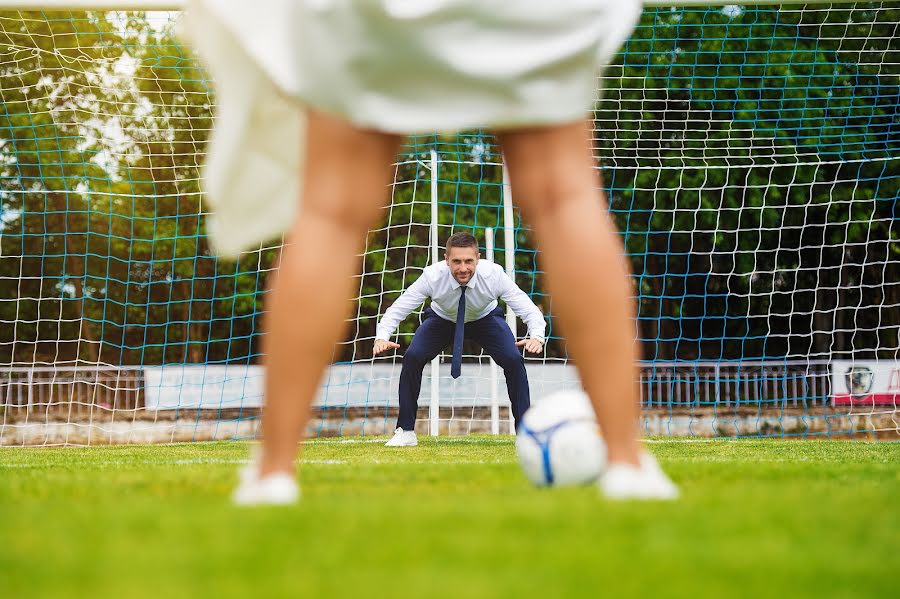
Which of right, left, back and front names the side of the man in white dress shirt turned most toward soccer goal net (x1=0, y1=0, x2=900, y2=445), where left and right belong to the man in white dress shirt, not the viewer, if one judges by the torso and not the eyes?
back

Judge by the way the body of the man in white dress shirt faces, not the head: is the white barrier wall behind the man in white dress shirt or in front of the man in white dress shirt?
behind

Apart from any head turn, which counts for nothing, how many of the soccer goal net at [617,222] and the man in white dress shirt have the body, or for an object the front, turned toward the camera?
2

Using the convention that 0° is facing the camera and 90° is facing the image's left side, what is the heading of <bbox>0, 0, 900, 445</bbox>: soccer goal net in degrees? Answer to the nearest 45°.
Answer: approximately 0°

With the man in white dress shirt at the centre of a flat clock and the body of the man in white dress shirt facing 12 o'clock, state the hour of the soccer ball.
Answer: The soccer ball is roughly at 12 o'clock from the man in white dress shirt.

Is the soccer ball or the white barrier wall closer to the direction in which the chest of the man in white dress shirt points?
the soccer ball

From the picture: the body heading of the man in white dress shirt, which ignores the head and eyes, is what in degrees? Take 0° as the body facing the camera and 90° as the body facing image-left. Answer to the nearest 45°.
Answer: approximately 0°
